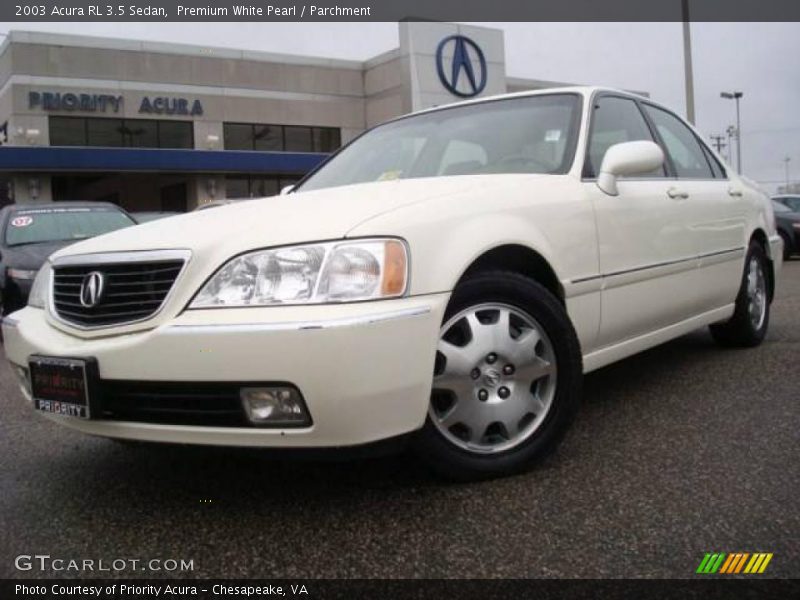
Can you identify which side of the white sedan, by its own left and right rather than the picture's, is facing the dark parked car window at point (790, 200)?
back

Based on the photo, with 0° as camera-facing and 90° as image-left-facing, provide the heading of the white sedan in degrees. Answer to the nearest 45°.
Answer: approximately 45°

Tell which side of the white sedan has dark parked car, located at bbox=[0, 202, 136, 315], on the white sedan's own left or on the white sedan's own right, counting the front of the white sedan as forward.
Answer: on the white sedan's own right

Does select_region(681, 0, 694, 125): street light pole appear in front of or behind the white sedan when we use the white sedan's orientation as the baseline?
behind

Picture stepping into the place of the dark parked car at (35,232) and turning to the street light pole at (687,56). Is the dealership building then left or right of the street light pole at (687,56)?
left

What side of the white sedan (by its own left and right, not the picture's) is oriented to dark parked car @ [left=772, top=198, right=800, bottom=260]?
back
